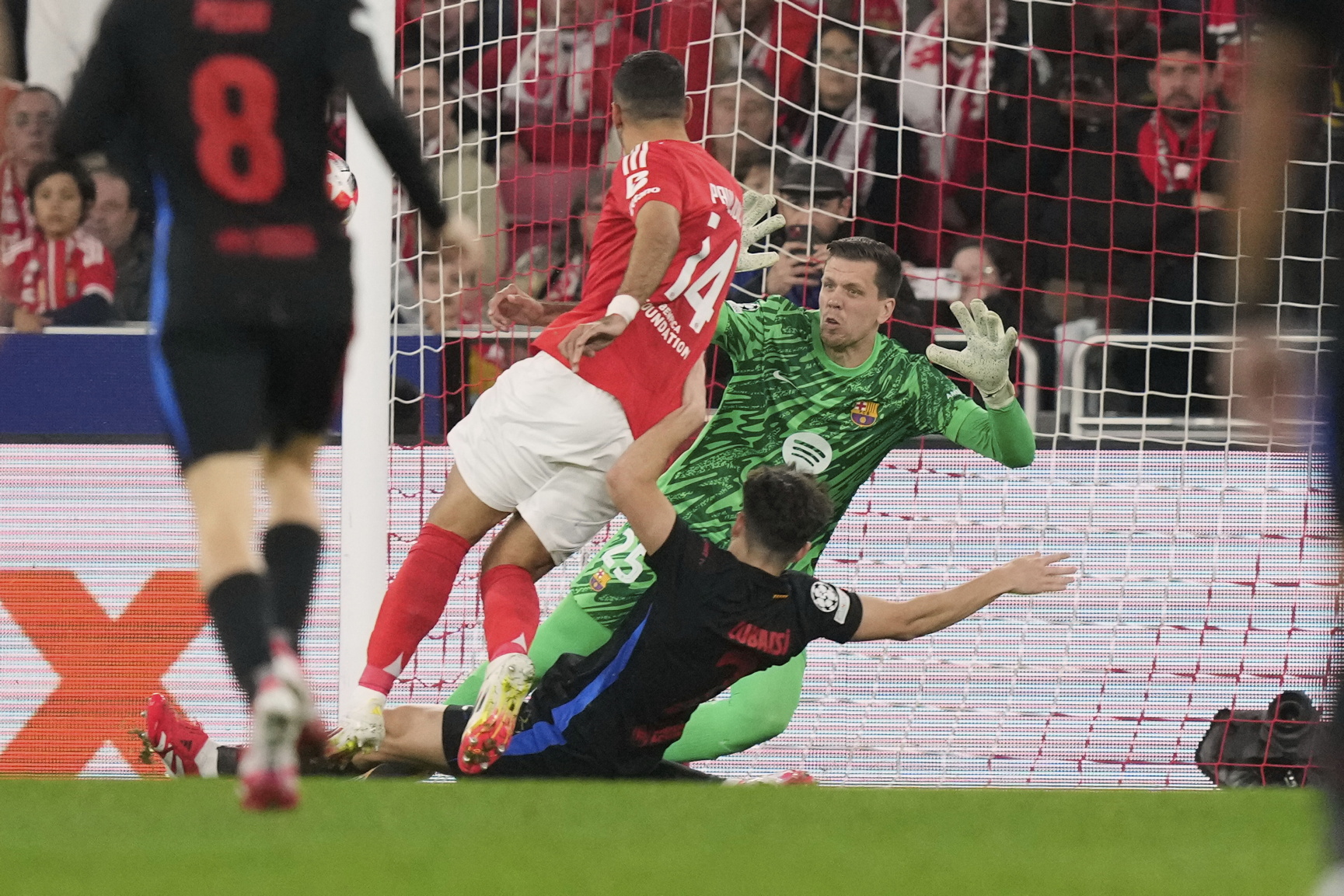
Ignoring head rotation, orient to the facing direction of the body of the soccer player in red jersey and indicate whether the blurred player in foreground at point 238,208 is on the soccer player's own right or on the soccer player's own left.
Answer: on the soccer player's own left

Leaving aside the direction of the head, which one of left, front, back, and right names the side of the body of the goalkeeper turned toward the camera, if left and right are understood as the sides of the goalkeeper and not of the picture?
front

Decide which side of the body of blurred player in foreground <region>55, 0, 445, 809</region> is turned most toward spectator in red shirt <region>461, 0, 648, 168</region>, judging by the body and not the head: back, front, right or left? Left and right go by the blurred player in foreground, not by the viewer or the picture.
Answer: front

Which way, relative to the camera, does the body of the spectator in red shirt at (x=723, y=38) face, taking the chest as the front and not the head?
toward the camera

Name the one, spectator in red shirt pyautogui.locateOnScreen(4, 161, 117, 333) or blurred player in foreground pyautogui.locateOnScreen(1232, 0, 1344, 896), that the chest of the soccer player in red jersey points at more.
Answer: the spectator in red shirt

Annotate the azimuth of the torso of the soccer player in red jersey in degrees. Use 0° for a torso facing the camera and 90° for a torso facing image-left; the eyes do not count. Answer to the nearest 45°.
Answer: approximately 135°

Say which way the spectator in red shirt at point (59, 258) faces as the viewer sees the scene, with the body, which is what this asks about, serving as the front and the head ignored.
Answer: toward the camera

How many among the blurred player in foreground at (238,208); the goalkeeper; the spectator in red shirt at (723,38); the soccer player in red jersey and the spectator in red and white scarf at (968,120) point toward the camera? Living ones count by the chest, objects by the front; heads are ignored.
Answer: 3

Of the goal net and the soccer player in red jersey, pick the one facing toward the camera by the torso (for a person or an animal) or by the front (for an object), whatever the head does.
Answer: the goal net

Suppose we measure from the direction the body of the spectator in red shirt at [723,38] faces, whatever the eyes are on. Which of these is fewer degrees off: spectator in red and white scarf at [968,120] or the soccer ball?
the soccer ball

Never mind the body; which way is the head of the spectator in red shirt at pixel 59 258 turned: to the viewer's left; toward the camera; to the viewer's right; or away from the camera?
toward the camera

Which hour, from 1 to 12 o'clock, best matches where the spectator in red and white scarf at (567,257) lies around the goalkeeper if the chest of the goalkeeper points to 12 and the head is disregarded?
The spectator in red and white scarf is roughly at 5 o'clock from the goalkeeper.

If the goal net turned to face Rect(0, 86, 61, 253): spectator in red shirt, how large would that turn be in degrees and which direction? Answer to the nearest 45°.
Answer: approximately 90° to its right

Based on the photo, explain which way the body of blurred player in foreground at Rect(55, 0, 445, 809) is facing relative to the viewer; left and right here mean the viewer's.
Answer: facing away from the viewer

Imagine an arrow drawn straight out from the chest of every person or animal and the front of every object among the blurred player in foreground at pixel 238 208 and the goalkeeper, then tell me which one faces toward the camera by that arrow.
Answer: the goalkeeper

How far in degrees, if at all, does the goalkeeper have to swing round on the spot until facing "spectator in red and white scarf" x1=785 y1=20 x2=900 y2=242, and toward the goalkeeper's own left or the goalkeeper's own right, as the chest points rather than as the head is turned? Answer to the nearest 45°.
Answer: approximately 180°

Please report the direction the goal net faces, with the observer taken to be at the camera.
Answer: facing the viewer

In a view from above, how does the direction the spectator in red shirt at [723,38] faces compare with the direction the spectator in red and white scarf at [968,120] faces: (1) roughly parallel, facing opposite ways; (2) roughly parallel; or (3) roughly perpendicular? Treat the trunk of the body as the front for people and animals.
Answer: roughly parallel
